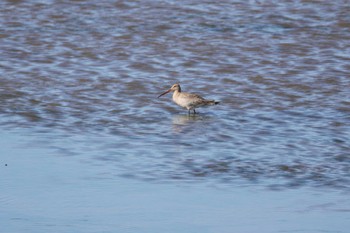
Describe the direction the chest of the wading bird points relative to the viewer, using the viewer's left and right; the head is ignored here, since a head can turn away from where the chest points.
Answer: facing to the left of the viewer
